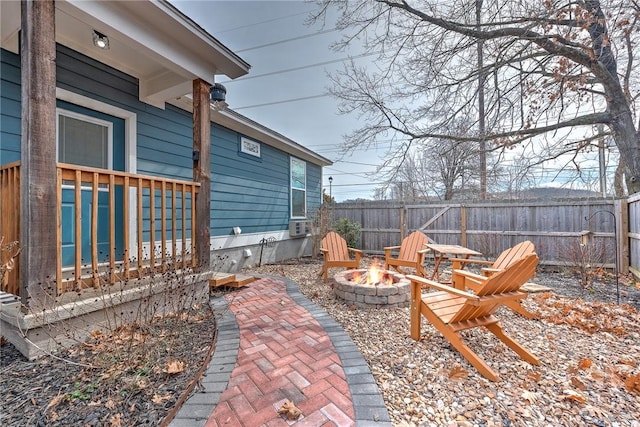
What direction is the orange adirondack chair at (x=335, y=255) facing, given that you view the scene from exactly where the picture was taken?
facing the viewer and to the right of the viewer

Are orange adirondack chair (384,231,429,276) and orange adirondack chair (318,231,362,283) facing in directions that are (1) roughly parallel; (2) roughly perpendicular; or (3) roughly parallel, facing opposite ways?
roughly perpendicular

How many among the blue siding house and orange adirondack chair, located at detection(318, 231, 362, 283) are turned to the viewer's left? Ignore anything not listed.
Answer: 0

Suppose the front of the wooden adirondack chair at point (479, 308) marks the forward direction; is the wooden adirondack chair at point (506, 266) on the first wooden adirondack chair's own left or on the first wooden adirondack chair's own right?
on the first wooden adirondack chair's own right

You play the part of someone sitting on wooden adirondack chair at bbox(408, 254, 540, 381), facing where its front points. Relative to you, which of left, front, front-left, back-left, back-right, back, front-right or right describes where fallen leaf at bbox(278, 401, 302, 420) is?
left

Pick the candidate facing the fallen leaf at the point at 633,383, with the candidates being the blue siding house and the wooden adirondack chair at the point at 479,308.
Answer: the blue siding house

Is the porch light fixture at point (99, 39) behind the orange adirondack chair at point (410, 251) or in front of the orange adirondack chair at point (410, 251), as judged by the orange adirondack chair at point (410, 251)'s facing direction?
in front

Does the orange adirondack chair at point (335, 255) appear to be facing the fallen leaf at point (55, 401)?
no

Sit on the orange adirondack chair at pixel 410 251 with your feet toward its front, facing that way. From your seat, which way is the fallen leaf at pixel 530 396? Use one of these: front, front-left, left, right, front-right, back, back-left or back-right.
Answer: front-left

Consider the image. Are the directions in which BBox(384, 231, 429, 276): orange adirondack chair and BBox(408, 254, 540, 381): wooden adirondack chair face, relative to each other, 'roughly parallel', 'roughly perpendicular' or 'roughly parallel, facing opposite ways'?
roughly perpendicular

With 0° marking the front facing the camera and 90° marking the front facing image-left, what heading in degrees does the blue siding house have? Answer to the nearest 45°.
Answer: approximately 315°

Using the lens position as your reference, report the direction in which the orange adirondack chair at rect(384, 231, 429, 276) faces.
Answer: facing the viewer and to the left of the viewer

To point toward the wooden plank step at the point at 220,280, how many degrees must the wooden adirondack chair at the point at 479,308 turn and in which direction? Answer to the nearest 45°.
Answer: approximately 45° to its left

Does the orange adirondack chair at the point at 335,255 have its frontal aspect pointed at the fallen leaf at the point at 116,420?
no

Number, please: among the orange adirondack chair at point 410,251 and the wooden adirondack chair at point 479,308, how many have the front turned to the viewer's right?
0

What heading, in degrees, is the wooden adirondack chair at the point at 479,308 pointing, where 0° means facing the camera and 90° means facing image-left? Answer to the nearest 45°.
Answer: approximately 135°

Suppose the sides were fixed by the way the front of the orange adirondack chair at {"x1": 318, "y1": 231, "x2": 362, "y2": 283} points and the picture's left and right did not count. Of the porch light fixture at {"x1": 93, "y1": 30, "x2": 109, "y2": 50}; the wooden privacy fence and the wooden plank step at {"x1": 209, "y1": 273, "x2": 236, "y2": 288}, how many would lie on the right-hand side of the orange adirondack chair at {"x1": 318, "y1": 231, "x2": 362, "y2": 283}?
2
